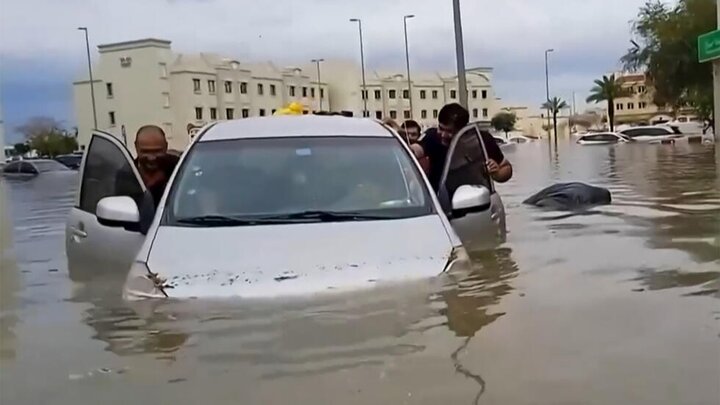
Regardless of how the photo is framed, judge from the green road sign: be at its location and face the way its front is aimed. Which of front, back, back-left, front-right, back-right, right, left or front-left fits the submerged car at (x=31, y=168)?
front-right

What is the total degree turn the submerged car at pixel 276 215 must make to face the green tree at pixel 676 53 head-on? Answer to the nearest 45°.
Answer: approximately 135° to its left

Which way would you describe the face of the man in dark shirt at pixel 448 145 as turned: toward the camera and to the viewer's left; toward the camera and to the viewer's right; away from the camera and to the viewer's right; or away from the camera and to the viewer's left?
toward the camera and to the viewer's left

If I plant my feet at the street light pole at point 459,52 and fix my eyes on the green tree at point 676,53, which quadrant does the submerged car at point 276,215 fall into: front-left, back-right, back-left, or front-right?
back-right

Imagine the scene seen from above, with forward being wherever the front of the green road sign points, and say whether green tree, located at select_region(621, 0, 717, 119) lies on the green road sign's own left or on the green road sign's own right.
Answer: on the green road sign's own right

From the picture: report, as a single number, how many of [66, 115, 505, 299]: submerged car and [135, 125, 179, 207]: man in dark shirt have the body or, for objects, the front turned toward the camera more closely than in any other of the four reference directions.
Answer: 2

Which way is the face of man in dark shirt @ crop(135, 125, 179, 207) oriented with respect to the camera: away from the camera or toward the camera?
toward the camera

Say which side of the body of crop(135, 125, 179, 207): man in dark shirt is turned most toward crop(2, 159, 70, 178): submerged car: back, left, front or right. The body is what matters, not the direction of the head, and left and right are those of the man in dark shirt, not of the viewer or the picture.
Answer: back

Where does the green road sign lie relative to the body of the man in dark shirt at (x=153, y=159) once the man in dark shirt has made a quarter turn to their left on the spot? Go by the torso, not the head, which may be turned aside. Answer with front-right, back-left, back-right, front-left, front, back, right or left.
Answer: front-left

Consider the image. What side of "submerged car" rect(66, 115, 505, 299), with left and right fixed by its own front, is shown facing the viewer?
front

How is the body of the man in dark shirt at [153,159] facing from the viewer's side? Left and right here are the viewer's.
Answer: facing the viewer

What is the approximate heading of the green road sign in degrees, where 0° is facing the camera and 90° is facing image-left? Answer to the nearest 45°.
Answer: approximately 45°

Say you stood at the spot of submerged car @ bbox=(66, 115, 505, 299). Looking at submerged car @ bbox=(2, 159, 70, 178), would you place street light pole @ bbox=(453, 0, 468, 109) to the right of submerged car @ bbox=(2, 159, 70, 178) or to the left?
right
